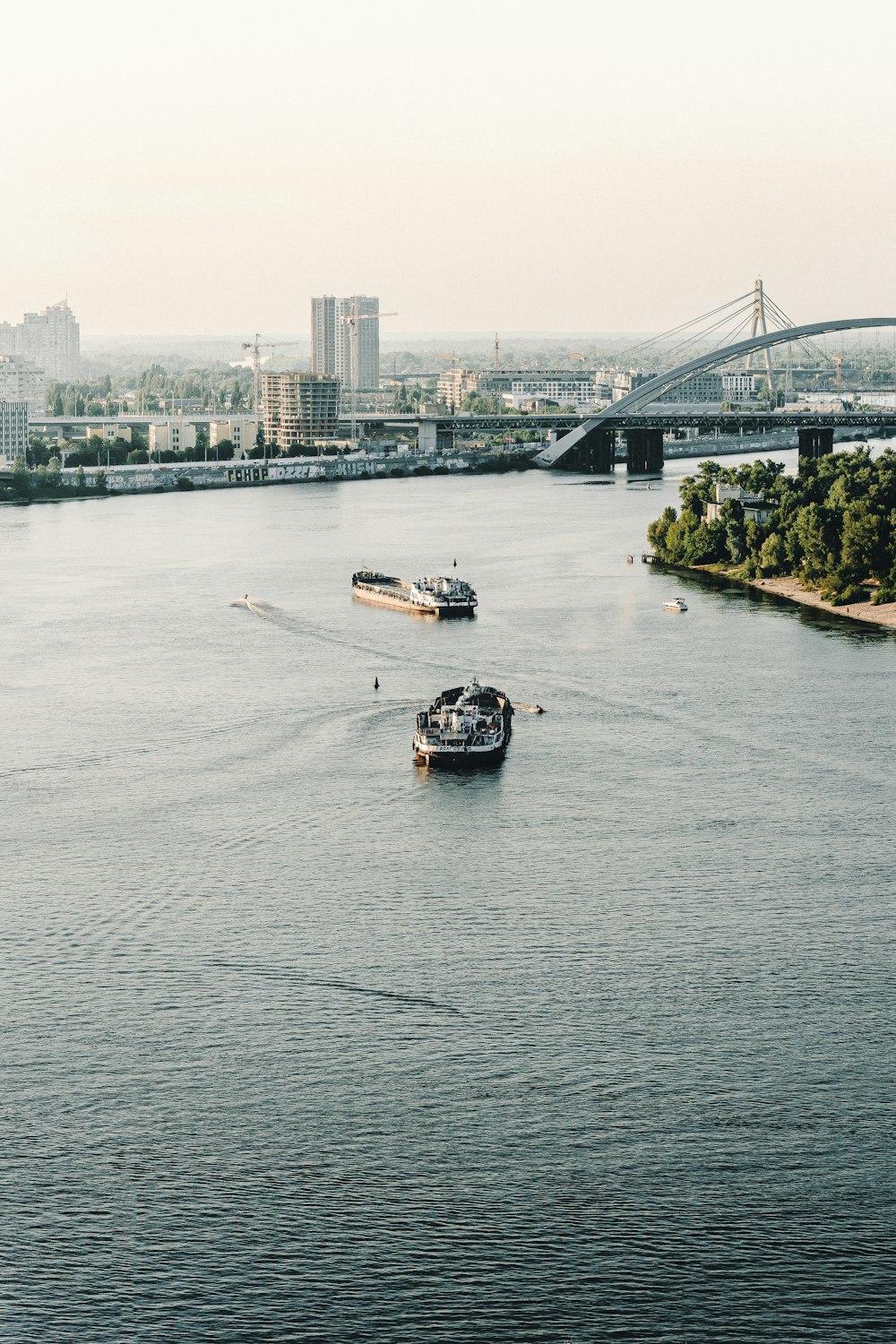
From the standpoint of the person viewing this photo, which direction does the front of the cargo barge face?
facing away from the viewer and to the left of the viewer

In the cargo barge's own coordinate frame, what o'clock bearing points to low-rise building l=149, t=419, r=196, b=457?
The low-rise building is roughly at 1 o'clock from the cargo barge.

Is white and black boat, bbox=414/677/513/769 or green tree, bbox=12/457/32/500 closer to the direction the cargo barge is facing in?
the green tree

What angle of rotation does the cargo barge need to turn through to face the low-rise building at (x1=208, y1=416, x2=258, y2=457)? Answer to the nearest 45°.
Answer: approximately 45° to its right

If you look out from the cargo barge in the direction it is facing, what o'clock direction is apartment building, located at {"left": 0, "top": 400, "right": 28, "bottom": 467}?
The apartment building is roughly at 1 o'clock from the cargo barge.
